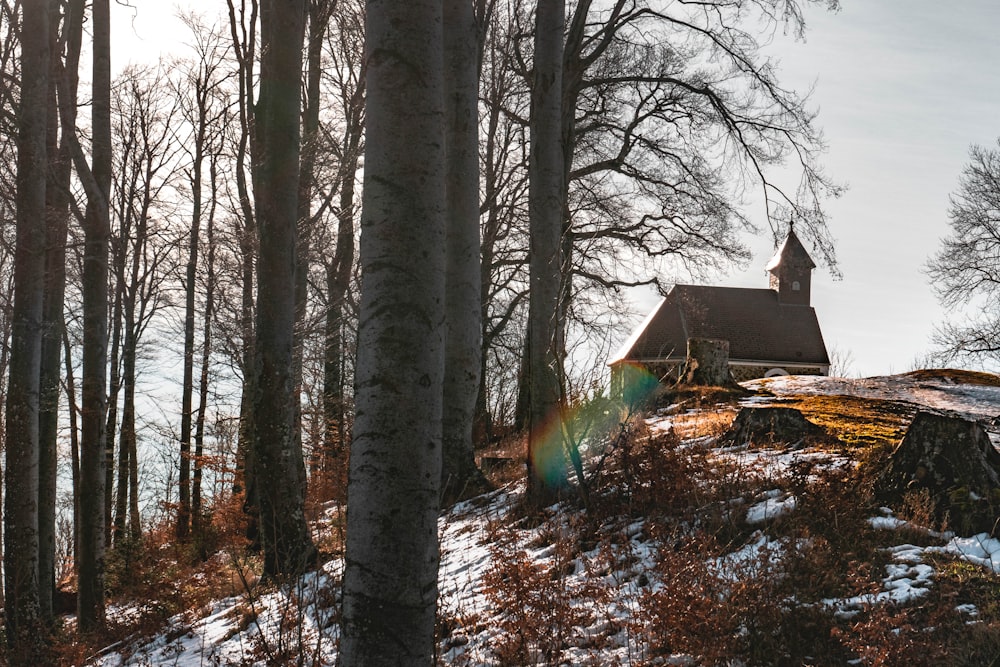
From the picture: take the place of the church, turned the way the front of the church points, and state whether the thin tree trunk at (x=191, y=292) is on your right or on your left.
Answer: on your right

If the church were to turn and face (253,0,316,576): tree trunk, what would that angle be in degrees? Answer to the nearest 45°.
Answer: approximately 90° to its right

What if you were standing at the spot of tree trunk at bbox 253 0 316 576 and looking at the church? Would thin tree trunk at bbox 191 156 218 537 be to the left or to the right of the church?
left

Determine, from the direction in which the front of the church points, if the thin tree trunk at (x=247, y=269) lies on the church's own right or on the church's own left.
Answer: on the church's own right

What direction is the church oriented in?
to the viewer's right

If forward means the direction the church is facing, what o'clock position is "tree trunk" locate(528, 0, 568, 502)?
The tree trunk is roughly at 3 o'clock from the church.

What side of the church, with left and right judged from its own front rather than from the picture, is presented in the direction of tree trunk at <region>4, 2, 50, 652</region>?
right

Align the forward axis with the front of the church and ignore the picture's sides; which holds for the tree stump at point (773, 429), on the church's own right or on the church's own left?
on the church's own right
